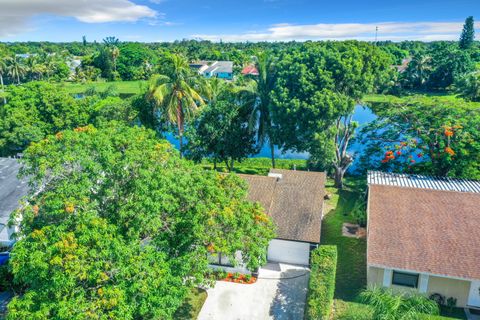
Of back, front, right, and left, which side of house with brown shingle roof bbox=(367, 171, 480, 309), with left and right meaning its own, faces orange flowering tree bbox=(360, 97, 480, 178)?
back

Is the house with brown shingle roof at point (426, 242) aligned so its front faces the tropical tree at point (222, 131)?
no

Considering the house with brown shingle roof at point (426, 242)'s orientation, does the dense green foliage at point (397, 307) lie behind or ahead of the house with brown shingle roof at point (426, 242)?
ahead

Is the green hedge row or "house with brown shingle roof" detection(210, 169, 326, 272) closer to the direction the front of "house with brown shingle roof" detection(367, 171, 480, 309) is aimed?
the green hedge row

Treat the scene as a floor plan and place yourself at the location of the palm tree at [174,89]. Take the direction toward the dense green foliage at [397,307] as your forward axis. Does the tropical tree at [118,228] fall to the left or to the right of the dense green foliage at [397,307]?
right

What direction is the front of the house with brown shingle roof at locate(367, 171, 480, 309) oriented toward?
toward the camera

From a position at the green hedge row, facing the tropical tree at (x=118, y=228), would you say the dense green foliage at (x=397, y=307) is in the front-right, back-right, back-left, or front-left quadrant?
back-left

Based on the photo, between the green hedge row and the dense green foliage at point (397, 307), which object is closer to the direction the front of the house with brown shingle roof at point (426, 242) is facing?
the dense green foliage

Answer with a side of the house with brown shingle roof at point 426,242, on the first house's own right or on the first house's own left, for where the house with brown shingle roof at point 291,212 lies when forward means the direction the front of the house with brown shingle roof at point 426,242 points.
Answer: on the first house's own right

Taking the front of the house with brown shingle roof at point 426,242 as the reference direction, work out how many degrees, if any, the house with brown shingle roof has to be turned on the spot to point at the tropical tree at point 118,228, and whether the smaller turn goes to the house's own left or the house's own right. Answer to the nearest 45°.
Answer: approximately 45° to the house's own right

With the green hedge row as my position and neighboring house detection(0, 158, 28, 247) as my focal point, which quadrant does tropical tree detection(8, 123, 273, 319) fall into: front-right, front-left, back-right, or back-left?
front-left

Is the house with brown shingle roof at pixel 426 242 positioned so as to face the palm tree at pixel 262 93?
no

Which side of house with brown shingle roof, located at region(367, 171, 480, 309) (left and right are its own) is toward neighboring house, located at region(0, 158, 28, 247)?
right

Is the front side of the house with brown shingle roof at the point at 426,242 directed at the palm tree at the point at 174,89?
no

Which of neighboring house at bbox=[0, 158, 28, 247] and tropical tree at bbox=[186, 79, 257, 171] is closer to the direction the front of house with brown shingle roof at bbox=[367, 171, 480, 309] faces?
the neighboring house

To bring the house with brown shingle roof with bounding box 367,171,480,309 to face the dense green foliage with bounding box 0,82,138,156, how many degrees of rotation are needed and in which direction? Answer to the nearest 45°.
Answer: approximately 90° to its right
